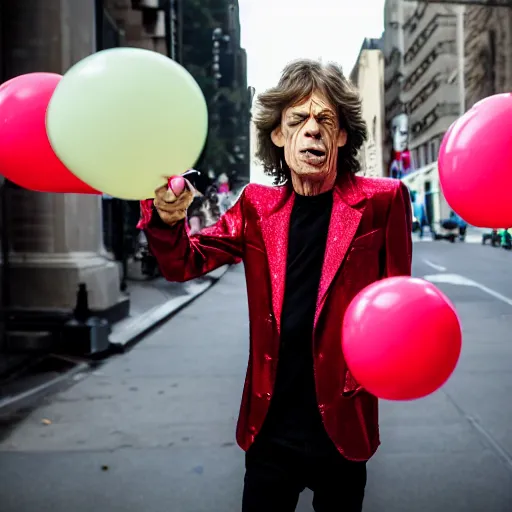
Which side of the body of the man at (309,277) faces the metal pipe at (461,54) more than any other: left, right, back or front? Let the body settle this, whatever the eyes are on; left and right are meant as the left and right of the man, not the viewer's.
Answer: back

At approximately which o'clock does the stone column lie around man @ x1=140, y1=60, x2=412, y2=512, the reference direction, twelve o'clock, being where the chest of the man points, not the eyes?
The stone column is roughly at 5 o'clock from the man.

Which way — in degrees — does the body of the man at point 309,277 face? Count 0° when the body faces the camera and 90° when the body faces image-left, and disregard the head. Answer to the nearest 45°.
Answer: approximately 0°
